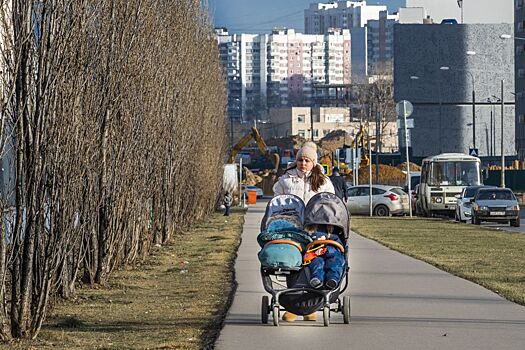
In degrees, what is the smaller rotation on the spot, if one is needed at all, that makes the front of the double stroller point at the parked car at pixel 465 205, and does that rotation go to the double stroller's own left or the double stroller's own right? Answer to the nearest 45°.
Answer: approximately 180°

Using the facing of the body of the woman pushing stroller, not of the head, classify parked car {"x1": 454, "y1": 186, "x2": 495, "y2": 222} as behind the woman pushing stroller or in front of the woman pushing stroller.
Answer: behind

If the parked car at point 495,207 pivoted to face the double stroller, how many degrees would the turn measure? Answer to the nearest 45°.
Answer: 0° — it already faces it

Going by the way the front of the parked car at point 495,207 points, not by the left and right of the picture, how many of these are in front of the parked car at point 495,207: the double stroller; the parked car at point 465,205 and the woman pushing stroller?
2

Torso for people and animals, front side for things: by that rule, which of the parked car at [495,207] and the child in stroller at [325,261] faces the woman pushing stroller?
the parked car

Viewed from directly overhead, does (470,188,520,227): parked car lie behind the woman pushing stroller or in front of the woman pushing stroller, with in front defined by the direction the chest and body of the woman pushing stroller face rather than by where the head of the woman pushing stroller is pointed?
behind

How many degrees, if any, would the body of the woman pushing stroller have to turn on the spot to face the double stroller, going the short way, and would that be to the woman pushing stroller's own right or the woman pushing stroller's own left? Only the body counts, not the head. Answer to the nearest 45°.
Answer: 0° — they already face it

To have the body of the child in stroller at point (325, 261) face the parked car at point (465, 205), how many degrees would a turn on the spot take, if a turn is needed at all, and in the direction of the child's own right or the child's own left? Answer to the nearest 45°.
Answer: approximately 180°

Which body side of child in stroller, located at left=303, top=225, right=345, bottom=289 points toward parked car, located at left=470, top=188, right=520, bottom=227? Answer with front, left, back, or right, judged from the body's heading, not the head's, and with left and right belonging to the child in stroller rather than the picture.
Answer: back
